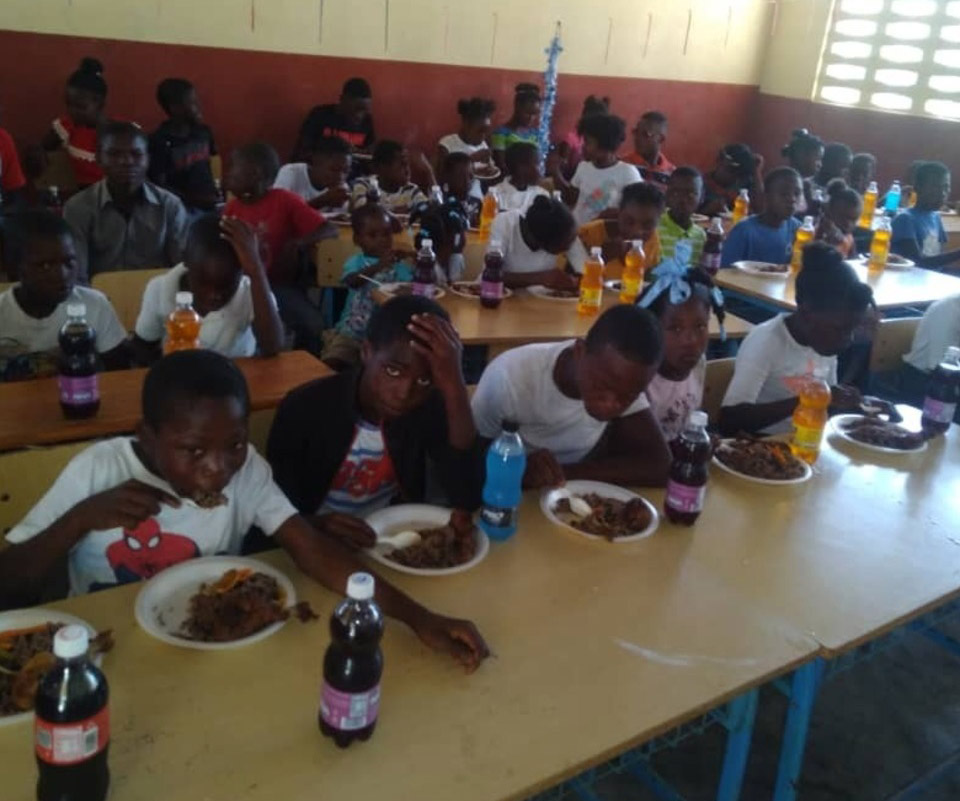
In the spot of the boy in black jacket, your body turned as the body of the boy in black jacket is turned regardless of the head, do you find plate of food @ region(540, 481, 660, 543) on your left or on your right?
on your left

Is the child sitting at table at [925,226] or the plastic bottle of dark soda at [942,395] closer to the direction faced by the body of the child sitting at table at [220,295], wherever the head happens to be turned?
the plastic bottle of dark soda

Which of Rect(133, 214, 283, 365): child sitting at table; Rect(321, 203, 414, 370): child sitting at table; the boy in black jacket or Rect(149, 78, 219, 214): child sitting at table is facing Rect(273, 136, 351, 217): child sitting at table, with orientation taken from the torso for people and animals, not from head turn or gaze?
Rect(149, 78, 219, 214): child sitting at table

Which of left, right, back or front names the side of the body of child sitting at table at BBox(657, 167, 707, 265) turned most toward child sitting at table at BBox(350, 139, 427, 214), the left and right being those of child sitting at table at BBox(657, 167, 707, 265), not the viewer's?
right

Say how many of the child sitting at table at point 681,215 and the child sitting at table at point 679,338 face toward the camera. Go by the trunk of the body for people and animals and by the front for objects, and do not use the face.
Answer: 2

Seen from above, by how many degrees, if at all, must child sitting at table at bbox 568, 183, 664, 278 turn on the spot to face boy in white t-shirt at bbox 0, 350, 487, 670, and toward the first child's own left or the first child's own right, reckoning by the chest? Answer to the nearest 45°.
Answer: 0° — they already face them

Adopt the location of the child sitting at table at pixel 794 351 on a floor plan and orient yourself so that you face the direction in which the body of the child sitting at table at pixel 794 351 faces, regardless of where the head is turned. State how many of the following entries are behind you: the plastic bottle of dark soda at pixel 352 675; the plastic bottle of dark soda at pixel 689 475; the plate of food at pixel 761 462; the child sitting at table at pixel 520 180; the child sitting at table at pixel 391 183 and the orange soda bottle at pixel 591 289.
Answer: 3
